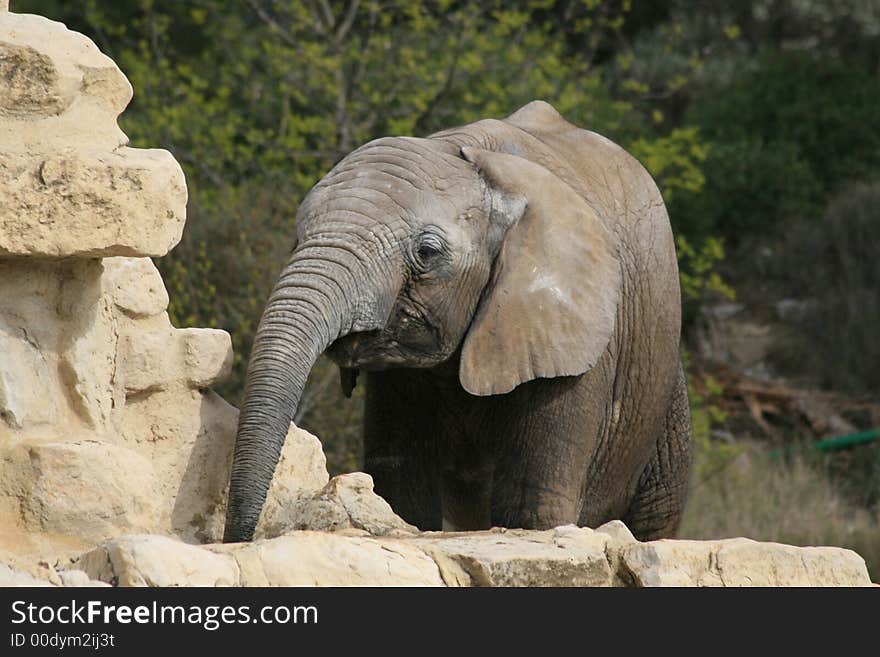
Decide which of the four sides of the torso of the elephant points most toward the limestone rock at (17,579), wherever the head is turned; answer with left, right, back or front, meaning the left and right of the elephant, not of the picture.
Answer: front

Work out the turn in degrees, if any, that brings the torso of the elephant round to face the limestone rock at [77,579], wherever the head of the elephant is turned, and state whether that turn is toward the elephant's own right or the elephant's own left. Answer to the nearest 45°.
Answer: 0° — it already faces it

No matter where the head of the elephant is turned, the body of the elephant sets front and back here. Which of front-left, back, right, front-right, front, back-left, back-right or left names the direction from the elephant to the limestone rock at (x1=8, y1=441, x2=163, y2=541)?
front

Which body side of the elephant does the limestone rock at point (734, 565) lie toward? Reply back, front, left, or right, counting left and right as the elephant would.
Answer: left

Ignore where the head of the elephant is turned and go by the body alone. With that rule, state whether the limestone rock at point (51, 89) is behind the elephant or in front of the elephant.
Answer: in front

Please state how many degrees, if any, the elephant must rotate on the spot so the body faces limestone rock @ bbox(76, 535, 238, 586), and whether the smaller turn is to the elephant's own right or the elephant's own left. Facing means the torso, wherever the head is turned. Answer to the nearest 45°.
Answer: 0° — it already faces it

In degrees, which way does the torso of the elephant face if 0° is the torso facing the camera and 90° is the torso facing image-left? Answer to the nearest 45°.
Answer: approximately 45°

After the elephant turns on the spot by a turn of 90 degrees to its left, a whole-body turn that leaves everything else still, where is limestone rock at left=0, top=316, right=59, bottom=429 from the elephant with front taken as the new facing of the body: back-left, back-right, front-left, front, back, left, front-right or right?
right
